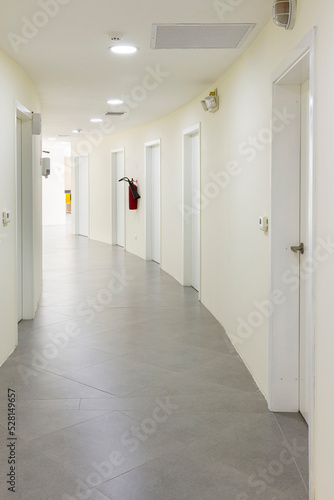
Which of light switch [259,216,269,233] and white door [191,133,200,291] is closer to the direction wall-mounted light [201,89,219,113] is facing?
the light switch

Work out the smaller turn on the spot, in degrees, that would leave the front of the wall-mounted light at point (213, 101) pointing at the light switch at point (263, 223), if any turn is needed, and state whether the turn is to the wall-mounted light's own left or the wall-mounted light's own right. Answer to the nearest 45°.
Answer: approximately 45° to the wall-mounted light's own left

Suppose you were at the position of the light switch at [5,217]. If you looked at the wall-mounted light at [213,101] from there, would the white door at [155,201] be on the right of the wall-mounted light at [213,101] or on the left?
left

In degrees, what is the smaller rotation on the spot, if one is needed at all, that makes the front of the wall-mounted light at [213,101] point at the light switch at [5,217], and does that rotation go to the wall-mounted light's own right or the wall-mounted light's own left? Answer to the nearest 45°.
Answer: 0° — it already faces it

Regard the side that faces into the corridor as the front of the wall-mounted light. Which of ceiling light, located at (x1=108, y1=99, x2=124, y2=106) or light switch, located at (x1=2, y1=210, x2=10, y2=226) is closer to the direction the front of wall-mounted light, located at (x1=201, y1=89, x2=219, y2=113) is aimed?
the light switch

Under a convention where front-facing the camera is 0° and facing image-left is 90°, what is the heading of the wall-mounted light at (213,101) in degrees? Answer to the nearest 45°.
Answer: approximately 45°

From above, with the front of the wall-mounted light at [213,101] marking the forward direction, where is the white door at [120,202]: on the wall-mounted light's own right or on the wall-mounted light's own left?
on the wall-mounted light's own right

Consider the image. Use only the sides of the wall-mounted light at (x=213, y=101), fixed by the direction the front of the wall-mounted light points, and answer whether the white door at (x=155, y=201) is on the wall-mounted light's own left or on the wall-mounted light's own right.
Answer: on the wall-mounted light's own right

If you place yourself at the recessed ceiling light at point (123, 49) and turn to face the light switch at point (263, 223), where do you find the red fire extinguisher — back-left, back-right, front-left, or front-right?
back-left

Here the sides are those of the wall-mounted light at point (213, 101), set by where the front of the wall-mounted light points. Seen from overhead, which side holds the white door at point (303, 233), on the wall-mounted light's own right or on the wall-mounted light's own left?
on the wall-mounted light's own left

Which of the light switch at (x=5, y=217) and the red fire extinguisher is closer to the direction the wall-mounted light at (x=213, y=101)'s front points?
the light switch

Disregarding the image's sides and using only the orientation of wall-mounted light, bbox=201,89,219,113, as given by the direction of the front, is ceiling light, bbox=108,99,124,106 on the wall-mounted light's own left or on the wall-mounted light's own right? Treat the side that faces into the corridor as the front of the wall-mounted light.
on the wall-mounted light's own right

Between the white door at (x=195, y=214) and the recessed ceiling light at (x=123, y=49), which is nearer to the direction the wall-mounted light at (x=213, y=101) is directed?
the recessed ceiling light
